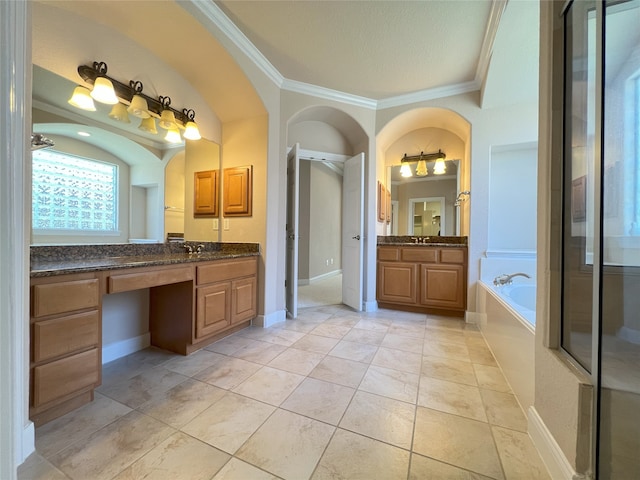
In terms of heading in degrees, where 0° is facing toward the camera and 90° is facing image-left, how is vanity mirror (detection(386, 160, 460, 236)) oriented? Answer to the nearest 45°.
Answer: approximately 0°

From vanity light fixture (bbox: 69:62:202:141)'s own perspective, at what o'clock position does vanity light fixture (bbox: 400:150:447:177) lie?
vanity light fixture (bbox: 400:150:447:177) is roughly at 11 o'clock from vanity light fixture (bbox: 69:62:202:141).

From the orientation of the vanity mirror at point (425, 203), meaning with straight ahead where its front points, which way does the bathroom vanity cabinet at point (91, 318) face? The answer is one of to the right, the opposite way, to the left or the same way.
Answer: to the left

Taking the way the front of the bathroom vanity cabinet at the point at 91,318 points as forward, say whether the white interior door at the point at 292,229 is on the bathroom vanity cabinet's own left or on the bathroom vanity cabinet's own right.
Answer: on the bathroom vanity cabinet's own left

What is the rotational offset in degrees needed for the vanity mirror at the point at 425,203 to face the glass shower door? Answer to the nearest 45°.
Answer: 0° — it already faces it

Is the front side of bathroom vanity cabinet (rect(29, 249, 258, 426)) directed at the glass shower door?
yes

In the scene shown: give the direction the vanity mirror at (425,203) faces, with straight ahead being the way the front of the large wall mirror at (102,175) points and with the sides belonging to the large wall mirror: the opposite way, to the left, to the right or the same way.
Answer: to the right

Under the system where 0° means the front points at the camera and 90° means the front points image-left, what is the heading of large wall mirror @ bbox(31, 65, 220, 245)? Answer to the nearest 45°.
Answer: approximately 315°
